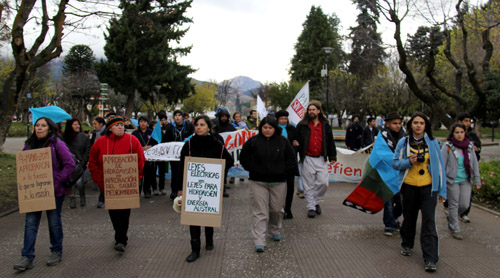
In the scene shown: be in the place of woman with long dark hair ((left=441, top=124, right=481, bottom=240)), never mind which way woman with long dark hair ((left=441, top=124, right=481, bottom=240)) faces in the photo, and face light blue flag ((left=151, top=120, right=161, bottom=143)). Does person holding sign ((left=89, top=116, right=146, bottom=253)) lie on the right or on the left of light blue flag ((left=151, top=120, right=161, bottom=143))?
left

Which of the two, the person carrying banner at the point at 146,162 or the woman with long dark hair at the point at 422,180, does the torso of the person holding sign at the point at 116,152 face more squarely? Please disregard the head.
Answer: the woman with long dark hair

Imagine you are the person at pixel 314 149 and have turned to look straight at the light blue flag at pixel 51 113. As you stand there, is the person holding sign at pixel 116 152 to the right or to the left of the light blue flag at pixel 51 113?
left

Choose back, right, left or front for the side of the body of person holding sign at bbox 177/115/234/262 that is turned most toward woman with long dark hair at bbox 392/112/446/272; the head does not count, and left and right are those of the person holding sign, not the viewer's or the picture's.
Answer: left

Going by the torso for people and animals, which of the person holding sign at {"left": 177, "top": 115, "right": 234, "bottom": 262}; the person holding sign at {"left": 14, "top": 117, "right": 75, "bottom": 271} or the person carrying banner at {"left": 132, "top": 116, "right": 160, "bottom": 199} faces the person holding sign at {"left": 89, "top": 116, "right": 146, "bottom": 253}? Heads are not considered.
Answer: the person carrying banner

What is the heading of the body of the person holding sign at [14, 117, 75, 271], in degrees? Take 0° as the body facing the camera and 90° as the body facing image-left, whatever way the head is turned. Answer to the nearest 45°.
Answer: approximately 45°

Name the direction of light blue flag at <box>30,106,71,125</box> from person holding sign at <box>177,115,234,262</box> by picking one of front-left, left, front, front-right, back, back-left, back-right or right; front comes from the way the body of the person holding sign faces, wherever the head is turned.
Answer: back-right

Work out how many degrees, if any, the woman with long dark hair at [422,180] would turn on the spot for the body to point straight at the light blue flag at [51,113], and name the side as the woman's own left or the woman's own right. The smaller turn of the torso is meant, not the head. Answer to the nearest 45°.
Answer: approximately 90° to the woman's own right

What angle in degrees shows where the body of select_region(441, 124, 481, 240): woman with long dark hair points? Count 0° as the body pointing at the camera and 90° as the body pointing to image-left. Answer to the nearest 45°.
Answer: approximately 0°

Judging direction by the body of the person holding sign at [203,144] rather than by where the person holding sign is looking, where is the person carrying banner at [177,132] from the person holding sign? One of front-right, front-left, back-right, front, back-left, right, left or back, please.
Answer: back

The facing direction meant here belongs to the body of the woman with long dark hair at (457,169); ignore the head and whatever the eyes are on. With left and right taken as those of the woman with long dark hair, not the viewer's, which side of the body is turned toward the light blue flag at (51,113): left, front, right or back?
right

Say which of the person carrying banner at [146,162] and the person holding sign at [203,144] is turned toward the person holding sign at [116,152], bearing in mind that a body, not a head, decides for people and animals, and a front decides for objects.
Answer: the person carrying banner
